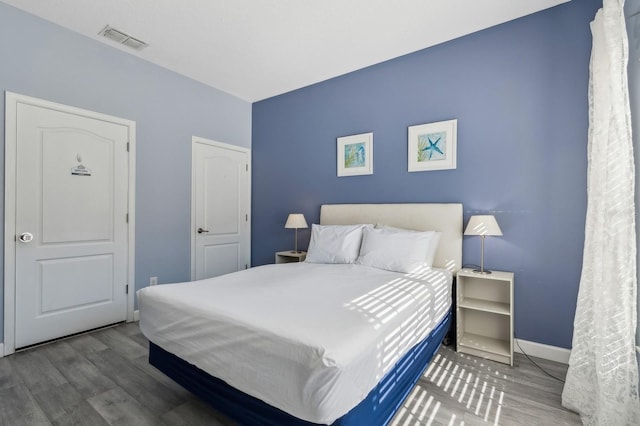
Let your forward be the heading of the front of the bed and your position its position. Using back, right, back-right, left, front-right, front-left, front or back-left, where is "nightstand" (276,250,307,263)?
back-right

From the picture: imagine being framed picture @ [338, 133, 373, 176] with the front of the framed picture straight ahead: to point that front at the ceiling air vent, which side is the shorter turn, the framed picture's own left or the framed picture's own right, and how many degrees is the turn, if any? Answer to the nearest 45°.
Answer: approximately 45° to the framed picture's own right

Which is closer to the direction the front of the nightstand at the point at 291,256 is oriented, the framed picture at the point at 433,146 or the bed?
the bed

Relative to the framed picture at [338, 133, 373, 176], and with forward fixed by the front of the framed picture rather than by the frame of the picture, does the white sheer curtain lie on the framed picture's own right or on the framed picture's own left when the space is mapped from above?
on the framed picture's own left

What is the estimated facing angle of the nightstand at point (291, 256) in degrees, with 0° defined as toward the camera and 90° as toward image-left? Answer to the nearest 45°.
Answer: approximately 45°

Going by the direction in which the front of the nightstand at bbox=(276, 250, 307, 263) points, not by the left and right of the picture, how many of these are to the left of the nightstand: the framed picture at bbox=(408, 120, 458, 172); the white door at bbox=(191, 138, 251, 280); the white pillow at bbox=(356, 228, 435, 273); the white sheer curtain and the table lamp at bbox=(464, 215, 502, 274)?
4

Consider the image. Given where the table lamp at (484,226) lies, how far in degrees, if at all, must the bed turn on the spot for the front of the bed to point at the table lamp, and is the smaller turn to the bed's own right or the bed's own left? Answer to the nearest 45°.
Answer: approximately 180°

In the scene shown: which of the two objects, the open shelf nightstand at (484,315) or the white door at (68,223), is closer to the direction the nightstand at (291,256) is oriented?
the white door

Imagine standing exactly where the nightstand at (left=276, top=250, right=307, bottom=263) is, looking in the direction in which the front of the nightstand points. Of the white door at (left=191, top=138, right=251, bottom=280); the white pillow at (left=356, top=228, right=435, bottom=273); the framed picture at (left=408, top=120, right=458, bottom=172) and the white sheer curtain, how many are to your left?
3
